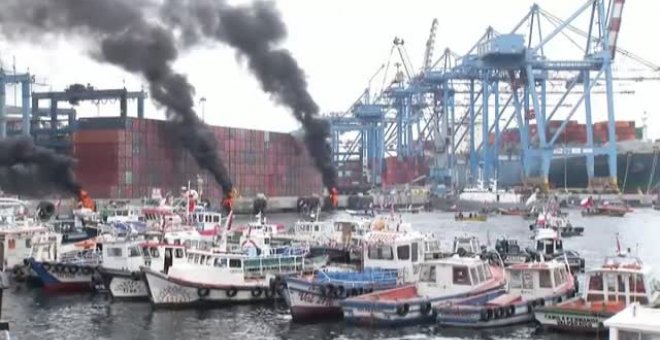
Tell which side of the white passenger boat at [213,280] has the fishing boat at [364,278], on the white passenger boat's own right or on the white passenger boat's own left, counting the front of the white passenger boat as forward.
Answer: on the white passenger boat's own left

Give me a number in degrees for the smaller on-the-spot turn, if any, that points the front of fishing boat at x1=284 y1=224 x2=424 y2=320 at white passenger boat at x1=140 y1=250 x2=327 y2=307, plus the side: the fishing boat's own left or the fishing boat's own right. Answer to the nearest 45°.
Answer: approximately 45° to the fishing boat's own right

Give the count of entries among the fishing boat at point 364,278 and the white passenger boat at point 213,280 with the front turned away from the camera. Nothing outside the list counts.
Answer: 0

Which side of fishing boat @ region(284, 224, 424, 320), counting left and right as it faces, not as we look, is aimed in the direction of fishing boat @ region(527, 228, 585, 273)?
back

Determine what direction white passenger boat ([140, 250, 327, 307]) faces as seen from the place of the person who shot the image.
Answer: facing the viewer and to the left of the viewer

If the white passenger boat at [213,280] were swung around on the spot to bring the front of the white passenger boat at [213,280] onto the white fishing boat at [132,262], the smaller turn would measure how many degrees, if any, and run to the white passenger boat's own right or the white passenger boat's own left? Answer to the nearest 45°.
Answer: approximately 90° to the white passenger boat's own right

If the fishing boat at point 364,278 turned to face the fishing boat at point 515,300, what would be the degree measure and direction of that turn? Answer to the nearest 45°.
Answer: approximately 135° to its left
